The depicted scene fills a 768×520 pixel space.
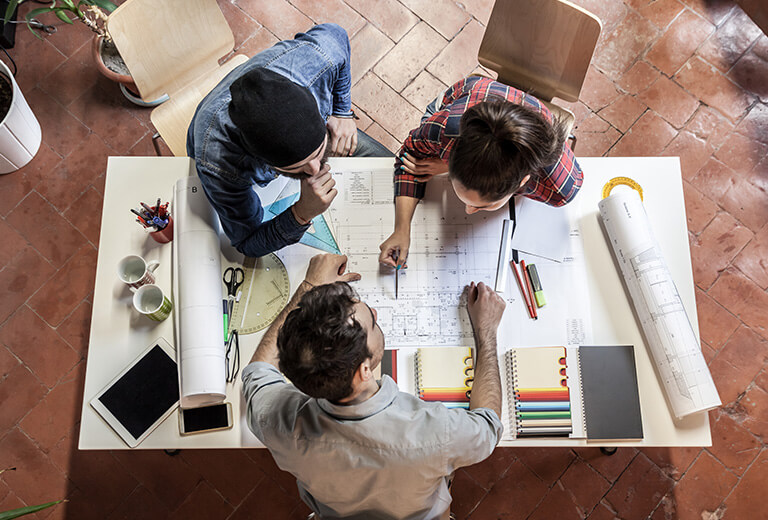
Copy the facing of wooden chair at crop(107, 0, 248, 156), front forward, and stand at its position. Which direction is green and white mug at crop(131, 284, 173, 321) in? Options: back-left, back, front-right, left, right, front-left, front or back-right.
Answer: front-right

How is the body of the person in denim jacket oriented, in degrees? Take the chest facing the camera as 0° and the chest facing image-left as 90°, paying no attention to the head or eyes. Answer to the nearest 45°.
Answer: approximately 315°

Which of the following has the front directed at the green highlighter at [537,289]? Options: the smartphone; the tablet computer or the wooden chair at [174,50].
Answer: the wooden chair

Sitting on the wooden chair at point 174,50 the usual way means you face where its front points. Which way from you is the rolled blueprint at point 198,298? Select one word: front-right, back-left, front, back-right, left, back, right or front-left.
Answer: front-right

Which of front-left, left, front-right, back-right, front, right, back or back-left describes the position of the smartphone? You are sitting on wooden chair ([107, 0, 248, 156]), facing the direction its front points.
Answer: front-right

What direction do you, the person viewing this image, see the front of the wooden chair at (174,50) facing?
facing the viewer and to the right of the viewer

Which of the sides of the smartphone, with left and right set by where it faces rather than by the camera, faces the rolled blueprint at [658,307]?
left

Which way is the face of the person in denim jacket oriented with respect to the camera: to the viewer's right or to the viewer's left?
to the viewer's right

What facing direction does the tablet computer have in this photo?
toward the camera
